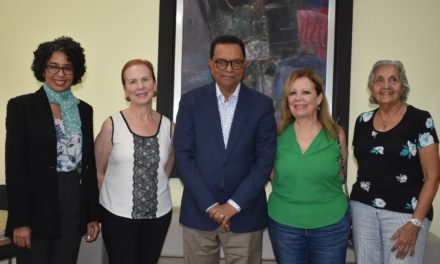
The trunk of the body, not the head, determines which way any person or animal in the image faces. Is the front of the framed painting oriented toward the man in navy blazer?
yes

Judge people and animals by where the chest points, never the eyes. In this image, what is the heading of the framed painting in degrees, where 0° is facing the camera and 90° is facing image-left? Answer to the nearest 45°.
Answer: approximately 0°

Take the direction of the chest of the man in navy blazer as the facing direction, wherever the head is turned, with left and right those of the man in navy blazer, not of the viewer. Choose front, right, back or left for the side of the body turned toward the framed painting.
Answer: back

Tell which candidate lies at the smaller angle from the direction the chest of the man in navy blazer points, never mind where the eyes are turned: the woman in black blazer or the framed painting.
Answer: the woman in black blazer

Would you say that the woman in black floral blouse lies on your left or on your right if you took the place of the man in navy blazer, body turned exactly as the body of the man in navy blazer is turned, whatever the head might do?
on your left

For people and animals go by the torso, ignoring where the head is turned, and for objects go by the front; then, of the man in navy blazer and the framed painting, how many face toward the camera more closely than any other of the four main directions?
2
